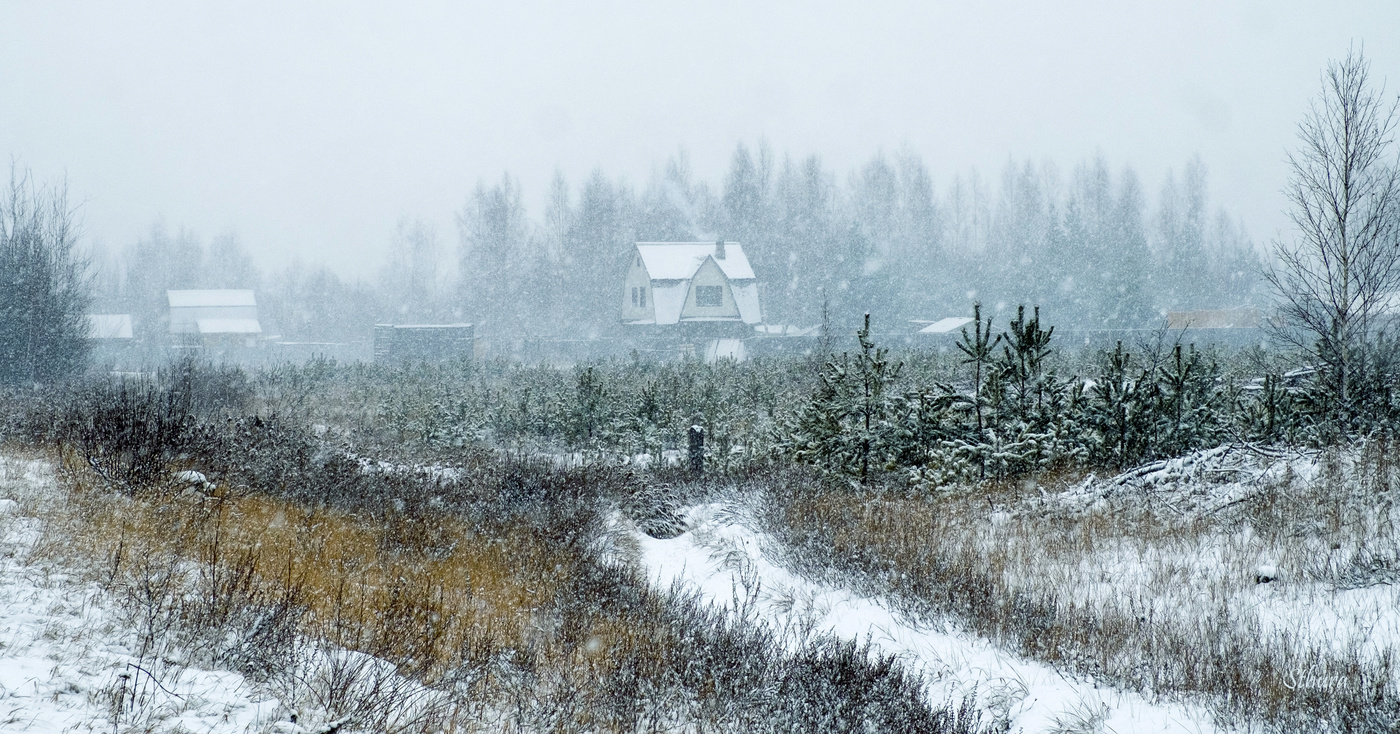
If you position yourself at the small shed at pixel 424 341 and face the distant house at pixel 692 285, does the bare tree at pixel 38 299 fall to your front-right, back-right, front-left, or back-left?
back-right

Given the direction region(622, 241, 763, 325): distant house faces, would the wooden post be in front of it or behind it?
in front

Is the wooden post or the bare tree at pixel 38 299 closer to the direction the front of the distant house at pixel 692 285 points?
the wooden post

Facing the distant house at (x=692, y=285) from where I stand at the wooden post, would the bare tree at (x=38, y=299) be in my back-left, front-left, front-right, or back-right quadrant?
front-left

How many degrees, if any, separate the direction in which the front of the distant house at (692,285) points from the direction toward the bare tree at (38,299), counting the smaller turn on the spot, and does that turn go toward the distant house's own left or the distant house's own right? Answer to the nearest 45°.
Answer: approximately 45° to the distant house's own right

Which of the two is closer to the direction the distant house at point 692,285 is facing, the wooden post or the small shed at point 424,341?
the wooden post

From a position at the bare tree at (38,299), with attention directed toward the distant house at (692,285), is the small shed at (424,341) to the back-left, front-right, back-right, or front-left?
front-left

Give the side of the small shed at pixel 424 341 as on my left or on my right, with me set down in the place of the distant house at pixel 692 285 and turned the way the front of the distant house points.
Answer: on my right

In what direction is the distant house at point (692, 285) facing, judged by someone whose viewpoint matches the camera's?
facing the viewer

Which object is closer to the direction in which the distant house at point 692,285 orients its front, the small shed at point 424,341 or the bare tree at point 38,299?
the bare tree
